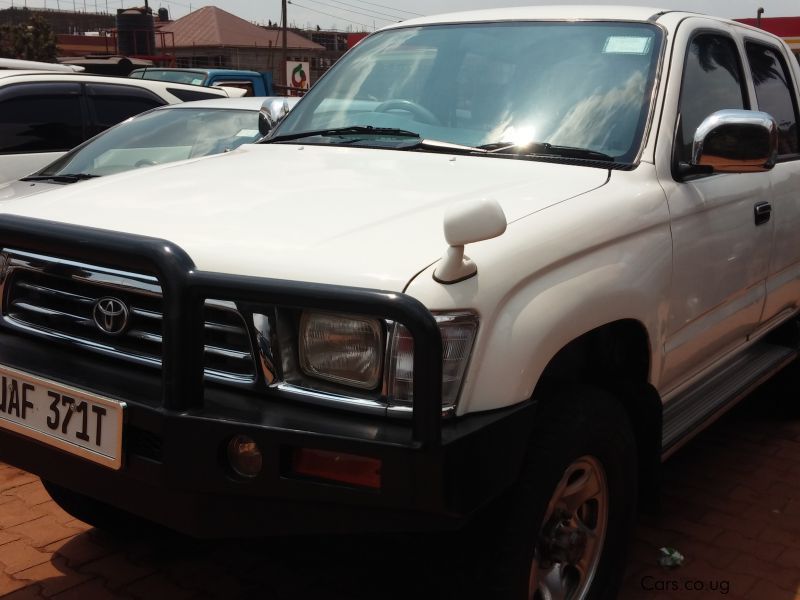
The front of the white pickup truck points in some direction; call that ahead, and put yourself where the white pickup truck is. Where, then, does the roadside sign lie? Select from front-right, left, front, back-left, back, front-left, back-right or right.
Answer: back-right

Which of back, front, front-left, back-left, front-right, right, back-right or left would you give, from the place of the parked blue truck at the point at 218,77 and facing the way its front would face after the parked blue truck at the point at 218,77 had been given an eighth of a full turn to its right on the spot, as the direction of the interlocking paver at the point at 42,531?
left

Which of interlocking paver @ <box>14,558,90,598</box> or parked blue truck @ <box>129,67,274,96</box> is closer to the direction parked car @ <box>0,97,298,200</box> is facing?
the interlocking paver

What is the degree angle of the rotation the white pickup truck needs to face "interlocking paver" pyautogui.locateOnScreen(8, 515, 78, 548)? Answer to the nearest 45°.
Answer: approximately 90° to its right

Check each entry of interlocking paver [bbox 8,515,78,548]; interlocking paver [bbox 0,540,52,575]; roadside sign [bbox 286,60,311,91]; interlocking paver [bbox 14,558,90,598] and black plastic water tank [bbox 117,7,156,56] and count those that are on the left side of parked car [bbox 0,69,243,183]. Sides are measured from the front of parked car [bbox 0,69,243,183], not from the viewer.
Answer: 3

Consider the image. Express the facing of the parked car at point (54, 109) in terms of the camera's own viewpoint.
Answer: facing to the left of the viewer

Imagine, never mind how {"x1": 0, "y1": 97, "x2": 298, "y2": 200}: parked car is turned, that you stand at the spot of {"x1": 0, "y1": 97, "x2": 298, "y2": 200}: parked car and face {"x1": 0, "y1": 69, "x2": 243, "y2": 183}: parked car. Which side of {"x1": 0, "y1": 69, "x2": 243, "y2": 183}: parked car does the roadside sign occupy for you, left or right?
right

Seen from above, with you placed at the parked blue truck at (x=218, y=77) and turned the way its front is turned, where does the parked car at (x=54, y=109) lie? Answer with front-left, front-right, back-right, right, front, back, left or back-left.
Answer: front-left

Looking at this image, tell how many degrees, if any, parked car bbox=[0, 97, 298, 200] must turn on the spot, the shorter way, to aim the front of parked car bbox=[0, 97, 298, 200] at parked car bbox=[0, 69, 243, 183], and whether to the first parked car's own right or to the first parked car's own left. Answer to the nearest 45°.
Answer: approximately 90° to the first parked car's own right
